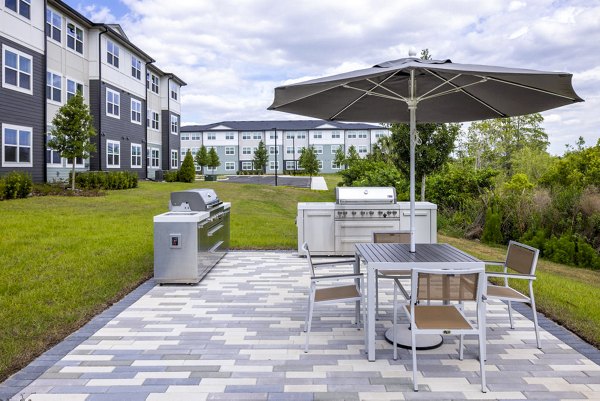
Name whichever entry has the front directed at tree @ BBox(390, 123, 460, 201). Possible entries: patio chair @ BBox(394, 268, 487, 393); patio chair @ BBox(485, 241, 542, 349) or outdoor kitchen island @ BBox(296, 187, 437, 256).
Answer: patio chair @ BBox(394, 268, 487, 393)

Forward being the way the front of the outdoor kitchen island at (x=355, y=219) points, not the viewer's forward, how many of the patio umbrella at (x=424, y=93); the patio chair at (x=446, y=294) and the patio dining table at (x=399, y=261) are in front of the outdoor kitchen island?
3

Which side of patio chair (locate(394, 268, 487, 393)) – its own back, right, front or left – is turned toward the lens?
back

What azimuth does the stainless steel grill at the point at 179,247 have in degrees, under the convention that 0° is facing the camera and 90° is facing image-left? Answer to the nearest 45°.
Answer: approximately 270°

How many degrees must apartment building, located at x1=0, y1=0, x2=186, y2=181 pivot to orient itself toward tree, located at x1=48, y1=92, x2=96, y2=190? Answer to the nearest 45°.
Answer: approximately 45° to its right

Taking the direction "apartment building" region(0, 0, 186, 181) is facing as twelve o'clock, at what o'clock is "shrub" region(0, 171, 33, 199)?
The shrub is roughly at 2 o'clock from the apartment building.

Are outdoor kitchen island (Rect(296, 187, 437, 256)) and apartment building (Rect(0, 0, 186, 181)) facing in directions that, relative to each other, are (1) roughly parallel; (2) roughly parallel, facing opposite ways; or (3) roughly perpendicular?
roughly perpendicular

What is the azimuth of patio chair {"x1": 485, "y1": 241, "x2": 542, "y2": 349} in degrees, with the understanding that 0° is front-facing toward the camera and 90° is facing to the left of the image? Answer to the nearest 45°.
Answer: approximately 45°

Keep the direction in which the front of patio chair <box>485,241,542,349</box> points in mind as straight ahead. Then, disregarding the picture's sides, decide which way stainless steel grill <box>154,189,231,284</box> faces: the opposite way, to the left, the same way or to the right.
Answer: the opposite way

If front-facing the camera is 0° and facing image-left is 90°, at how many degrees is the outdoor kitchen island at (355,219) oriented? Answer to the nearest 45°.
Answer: approximately 0°

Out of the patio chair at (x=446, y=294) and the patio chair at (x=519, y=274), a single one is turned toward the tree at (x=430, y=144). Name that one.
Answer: the patio chair at (x=446, y=294)
